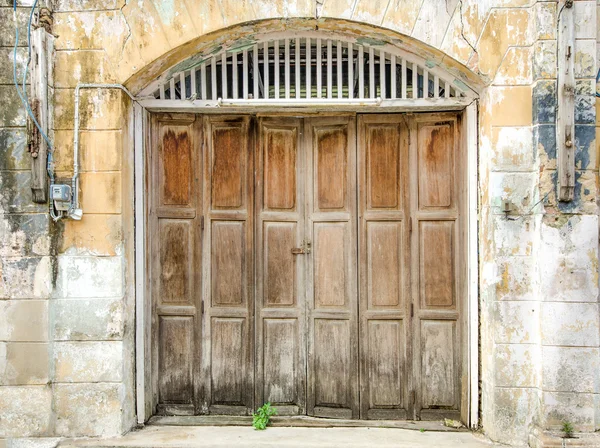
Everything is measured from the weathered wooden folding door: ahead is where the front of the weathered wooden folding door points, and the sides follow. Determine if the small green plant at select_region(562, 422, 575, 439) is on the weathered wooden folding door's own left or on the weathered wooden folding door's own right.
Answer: on the weathered wooden folding door's own left

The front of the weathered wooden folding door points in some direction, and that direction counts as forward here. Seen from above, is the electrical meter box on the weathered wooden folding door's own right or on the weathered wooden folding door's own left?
on the weathered wooden folding door's own right

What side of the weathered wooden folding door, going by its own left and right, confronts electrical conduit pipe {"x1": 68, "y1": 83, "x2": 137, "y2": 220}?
right

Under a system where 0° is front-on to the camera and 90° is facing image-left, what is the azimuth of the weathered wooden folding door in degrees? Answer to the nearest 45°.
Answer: approximately 0°
